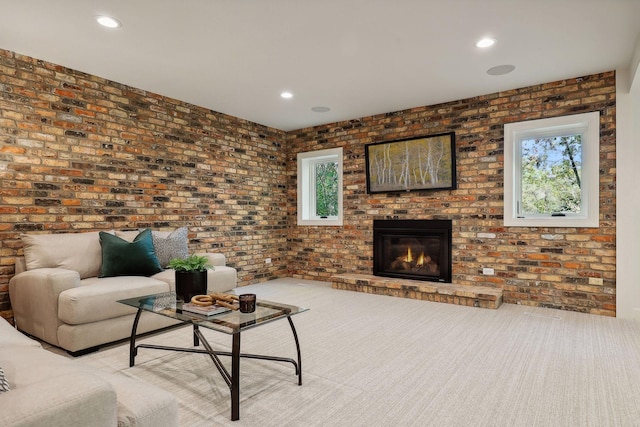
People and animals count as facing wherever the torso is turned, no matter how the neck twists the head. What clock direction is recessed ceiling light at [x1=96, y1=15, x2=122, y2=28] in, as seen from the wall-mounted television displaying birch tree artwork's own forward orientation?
The recessed ceiling light is roughly at 12 o'clock from the wall-mounted television displaying birch tree artwork.

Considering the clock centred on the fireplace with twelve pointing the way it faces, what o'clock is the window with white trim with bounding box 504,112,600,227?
The window with white trim is roughly at 8 o'clock from the fireplace.

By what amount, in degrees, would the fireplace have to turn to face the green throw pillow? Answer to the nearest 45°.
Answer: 0° — it already faces it

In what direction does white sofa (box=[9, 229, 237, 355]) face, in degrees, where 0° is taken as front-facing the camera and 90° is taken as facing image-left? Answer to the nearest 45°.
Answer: approximately 315°

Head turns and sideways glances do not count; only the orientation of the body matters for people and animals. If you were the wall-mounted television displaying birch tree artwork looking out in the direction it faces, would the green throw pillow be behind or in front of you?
in front

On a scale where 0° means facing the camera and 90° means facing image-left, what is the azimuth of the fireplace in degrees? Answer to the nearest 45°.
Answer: approximately 45°

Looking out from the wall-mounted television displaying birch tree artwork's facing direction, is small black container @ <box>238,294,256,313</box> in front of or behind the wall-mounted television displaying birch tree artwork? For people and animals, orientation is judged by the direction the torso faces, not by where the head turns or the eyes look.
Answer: in front

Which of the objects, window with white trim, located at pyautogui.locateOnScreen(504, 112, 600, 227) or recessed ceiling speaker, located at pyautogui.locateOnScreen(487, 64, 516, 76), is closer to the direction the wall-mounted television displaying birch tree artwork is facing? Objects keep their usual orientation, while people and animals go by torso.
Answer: the recessed ceiling speaker

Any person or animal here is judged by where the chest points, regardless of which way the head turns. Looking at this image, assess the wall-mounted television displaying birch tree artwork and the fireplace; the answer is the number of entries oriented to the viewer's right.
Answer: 0

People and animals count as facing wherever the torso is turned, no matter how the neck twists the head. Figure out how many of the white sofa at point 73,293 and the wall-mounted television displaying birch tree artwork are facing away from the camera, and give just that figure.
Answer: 0

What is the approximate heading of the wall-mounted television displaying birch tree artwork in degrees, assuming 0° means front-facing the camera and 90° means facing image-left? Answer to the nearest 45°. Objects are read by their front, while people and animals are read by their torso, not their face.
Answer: approximately 45°

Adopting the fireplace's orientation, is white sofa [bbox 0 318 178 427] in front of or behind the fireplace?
in front
